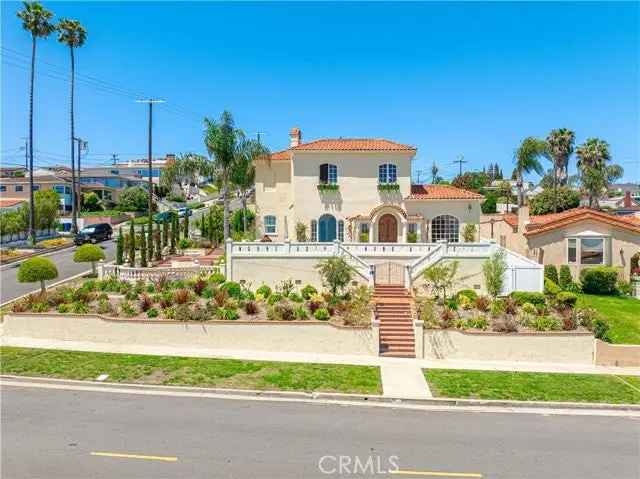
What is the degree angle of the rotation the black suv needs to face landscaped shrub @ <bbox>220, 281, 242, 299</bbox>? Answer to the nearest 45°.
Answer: approximately 45° to its left

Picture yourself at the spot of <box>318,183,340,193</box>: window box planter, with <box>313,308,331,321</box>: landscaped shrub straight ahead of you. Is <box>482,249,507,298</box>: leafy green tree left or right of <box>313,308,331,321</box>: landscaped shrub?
left

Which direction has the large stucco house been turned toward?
toward the camera

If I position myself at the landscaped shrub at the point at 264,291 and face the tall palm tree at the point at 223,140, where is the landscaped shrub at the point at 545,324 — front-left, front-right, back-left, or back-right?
back-right

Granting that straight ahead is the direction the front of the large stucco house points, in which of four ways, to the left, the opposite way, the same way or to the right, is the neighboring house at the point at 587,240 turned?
the same way

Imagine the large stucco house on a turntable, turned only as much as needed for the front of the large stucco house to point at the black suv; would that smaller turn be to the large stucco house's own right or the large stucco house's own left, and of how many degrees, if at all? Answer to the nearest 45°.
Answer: approximately 135° to the large stucco house's own right

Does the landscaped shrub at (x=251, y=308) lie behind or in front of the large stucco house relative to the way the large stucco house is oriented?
in front

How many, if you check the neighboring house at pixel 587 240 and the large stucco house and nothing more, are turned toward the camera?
2

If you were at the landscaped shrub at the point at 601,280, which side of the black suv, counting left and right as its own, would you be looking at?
left

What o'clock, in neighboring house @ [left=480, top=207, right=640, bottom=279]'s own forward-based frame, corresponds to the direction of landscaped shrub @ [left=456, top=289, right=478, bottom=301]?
The landscaped shrub is roughly at 1 o'clock from the neighboring house.

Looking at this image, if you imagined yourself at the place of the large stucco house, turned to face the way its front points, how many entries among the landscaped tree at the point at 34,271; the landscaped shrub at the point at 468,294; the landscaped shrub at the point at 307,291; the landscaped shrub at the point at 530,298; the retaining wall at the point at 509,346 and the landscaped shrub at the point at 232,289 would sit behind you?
0

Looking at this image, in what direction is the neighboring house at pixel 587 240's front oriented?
toward the camera

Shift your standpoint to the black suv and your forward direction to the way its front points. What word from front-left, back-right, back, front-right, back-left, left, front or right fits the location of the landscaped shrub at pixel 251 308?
front-left

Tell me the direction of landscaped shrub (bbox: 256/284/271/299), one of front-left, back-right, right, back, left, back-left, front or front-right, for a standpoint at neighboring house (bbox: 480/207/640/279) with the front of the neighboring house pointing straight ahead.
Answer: front-right

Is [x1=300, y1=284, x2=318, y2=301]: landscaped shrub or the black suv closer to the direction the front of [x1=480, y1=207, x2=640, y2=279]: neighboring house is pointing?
the landscaped shrub

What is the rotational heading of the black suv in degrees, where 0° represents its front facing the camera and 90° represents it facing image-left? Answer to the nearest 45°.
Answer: approximately 45°
